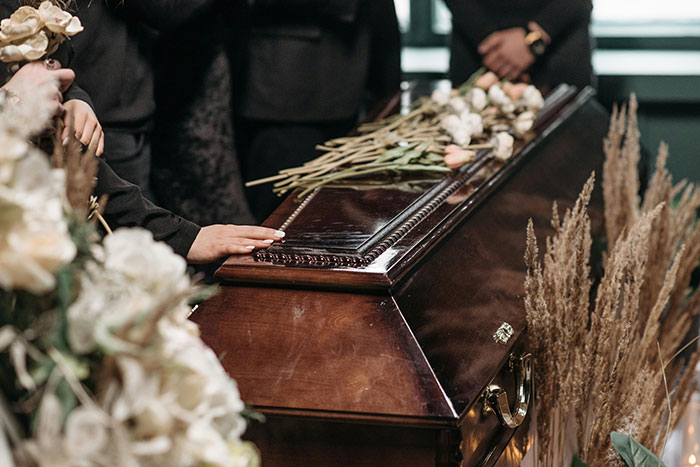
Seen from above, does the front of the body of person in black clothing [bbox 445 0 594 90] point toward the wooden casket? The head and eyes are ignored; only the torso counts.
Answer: yes

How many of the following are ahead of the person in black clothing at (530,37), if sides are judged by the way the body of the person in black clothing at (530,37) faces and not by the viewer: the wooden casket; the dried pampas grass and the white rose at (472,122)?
3

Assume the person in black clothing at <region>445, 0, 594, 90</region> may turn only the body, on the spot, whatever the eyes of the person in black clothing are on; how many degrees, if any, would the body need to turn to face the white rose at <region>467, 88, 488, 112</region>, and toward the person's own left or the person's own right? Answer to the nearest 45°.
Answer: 0° — they already face it

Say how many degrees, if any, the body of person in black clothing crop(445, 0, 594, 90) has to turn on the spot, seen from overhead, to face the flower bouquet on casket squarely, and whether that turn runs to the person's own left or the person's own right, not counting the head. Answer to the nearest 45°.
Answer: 0° — they already face it

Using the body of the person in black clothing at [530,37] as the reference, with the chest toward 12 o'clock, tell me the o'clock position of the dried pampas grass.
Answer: The dried pampas grass is roughly at 12 o'clock from the person in black clothing.

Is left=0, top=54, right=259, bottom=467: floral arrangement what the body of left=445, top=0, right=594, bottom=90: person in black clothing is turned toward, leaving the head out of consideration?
yes

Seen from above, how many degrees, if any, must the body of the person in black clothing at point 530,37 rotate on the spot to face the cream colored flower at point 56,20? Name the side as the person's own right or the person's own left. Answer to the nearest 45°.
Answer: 0° — they already face it
